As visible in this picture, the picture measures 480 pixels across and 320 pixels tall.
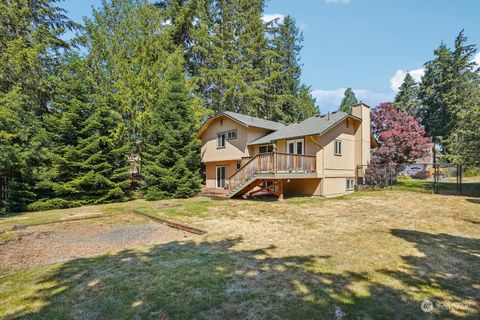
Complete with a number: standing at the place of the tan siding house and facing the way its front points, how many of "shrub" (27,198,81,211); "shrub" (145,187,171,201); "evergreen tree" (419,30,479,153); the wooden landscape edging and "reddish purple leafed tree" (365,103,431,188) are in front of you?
2
